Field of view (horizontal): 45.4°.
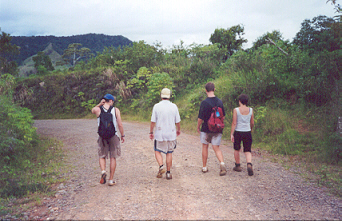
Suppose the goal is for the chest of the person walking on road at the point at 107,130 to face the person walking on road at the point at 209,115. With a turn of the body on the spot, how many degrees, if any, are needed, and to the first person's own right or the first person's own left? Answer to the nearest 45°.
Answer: approximately 90° to the first person's own right

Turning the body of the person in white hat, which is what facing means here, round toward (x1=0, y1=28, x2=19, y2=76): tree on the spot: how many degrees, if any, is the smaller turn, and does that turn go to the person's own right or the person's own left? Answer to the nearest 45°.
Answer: approximately 45° to the person's own left

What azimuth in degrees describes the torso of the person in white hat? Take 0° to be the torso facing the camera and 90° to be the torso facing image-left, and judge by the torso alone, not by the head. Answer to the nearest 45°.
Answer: approximately 180°

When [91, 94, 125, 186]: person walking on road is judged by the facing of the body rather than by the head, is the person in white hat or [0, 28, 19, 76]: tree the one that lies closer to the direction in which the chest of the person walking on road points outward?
the tree

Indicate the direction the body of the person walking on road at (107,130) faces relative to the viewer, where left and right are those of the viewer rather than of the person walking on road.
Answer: facing away from the viewer

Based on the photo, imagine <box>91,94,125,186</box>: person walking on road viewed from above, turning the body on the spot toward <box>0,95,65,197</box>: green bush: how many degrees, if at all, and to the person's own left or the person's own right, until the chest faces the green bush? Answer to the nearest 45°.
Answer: approximately 45° to the person's own left

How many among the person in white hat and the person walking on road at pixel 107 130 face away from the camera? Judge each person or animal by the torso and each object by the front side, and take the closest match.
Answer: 2
